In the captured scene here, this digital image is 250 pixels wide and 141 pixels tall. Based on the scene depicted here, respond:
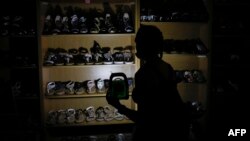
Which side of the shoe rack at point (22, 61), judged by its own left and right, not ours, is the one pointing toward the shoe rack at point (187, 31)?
left

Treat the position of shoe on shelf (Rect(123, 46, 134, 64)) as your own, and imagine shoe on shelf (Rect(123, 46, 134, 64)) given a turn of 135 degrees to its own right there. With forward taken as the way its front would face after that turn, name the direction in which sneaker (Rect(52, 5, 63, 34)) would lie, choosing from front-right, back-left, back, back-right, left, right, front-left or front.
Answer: front-left

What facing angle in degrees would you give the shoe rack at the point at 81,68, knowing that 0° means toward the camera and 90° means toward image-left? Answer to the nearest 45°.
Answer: approximately 0°
